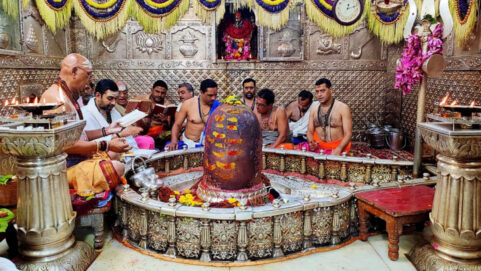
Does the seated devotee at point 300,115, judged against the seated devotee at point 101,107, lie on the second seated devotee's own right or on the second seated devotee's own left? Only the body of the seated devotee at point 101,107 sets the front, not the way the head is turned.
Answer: on the second seated devotee's own left

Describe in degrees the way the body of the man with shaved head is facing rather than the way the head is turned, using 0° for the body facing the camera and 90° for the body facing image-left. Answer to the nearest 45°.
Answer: approximately 270°

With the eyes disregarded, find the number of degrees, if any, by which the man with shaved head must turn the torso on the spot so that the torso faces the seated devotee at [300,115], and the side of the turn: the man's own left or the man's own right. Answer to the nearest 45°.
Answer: approximately 45° to the man's own left

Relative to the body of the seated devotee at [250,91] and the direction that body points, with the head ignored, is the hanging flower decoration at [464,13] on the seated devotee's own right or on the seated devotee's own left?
on the seated devotee's own left

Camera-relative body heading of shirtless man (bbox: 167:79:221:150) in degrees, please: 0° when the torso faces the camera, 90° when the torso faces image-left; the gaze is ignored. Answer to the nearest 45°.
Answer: approximately 315°

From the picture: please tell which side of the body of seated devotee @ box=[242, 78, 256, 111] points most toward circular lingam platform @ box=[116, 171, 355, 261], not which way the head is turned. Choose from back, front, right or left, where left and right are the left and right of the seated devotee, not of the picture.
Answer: front

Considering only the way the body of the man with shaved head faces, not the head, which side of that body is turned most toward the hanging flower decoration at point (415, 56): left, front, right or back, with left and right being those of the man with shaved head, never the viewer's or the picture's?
front

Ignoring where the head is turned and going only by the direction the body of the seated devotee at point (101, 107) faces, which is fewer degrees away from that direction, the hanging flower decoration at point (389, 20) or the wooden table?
the wooden table

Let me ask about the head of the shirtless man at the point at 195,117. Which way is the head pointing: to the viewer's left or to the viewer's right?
to the viewer's right

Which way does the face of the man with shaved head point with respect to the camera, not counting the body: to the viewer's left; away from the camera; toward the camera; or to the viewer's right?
to the viewer's right

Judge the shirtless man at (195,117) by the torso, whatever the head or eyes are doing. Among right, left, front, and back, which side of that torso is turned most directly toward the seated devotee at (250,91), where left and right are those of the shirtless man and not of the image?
left

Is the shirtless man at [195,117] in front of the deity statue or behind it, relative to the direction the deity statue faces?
in front
